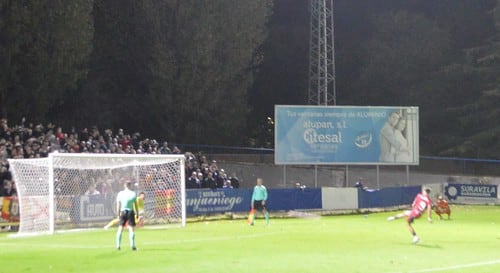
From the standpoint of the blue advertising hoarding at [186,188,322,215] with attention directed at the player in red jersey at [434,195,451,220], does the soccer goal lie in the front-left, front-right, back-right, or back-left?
back-right

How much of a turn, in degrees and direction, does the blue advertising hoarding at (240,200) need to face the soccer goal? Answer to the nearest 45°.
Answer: approximately 45° to its right

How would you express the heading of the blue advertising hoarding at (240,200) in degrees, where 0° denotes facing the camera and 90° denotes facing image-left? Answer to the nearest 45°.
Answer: approximately 0°

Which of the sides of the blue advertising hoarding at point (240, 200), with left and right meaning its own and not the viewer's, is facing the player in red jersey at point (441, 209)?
left

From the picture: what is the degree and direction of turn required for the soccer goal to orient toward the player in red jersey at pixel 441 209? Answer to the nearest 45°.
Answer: approximately 45° to its left
